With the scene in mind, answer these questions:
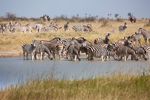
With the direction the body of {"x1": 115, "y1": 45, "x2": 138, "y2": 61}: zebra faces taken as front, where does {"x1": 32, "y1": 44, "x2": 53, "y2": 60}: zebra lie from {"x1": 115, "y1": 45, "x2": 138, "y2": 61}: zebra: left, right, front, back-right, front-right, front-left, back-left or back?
back

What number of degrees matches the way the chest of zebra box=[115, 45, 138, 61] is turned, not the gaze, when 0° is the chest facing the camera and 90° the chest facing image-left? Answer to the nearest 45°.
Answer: approximately 270°

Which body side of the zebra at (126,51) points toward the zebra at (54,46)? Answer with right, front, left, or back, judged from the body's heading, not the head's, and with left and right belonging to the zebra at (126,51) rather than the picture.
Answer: back

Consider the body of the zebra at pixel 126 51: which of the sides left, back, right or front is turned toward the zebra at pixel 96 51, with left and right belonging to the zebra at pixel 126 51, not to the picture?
back

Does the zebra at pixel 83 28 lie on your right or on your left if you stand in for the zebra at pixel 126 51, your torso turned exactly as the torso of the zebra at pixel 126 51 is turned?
on your left
